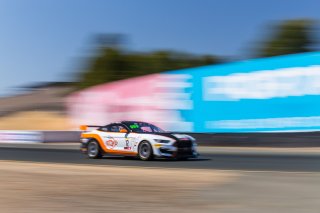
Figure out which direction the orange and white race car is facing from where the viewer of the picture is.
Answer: facing the viewer and to the right of the viewer

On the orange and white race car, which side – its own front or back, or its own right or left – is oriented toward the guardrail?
left
